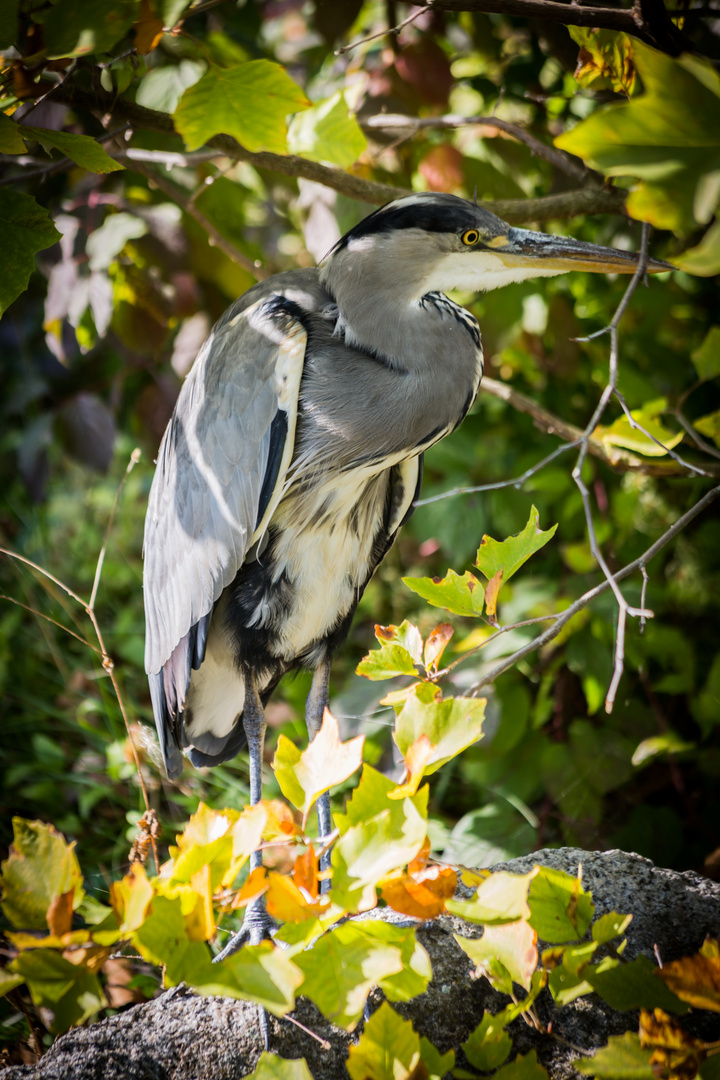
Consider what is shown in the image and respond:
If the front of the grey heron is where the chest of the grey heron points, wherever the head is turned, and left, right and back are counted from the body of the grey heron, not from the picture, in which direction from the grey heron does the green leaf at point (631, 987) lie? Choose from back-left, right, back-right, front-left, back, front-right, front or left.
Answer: front-right

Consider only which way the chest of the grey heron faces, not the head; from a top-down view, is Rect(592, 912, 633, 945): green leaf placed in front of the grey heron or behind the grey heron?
in front

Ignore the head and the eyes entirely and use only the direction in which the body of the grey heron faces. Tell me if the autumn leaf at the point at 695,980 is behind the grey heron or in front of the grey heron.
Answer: in front

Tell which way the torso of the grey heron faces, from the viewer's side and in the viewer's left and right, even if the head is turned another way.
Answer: facing the viewer and to the right of the viewer

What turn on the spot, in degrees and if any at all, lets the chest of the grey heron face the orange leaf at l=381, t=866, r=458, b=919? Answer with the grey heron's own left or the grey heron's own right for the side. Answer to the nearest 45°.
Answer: approximately 45° to the grey heron's own right

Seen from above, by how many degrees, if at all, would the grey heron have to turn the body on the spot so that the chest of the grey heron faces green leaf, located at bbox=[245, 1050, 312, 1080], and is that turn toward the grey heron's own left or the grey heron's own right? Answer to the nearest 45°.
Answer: approximately 45° to the grey heron's own right

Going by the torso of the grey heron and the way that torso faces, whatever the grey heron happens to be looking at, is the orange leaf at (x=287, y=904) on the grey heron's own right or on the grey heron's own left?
on the grey heron's own right
